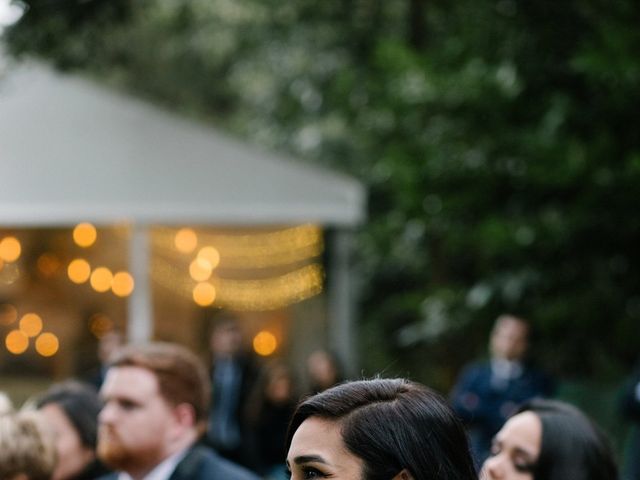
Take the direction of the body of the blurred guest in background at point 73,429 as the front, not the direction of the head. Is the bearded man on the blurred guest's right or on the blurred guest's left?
on the blurred guest's left

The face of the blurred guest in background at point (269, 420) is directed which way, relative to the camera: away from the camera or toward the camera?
toward the camera
